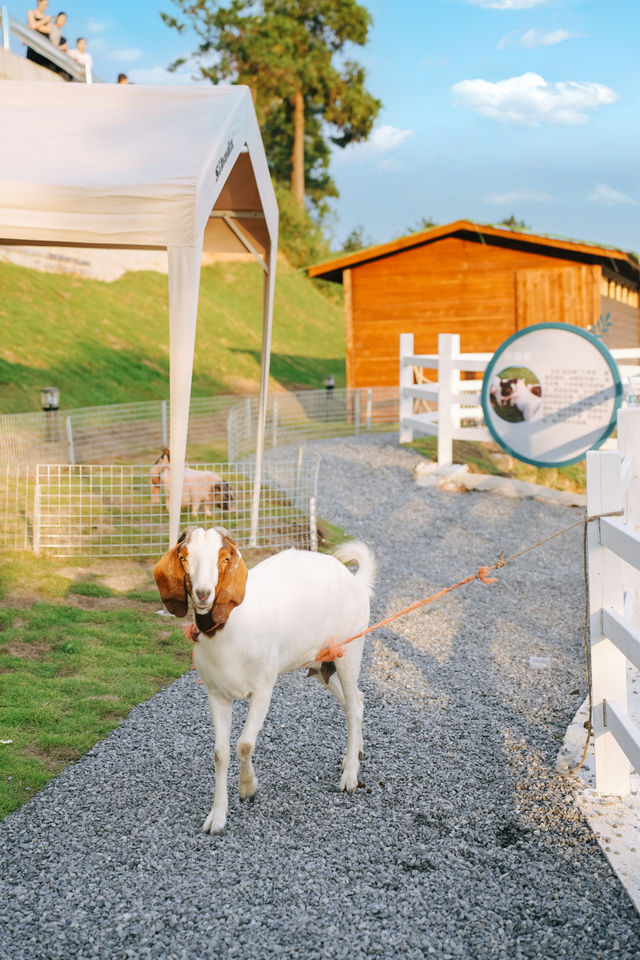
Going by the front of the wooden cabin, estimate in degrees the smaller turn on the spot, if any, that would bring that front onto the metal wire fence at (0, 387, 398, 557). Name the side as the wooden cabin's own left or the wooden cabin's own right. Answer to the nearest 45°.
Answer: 0° — it already faces it

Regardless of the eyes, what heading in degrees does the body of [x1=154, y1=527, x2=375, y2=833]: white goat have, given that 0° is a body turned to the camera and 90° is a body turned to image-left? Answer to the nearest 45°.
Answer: approximately 45°

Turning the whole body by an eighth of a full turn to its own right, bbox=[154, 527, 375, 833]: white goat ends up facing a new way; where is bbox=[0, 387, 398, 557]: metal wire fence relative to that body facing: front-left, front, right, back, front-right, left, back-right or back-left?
right

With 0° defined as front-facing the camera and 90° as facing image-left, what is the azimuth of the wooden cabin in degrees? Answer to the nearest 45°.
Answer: approximately 0°

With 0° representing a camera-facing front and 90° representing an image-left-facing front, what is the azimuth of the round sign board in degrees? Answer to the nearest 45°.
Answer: approximately 0°

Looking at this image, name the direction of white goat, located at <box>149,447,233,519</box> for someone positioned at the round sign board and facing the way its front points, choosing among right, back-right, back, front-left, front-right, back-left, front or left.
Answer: front-right

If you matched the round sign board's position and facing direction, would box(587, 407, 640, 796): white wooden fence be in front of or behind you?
in front

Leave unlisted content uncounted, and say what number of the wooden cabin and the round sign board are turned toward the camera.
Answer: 2

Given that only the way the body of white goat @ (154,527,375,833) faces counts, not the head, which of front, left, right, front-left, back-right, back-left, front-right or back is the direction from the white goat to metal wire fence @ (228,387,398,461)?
back-right

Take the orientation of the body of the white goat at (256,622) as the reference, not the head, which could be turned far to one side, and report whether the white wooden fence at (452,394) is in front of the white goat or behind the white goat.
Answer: behind
